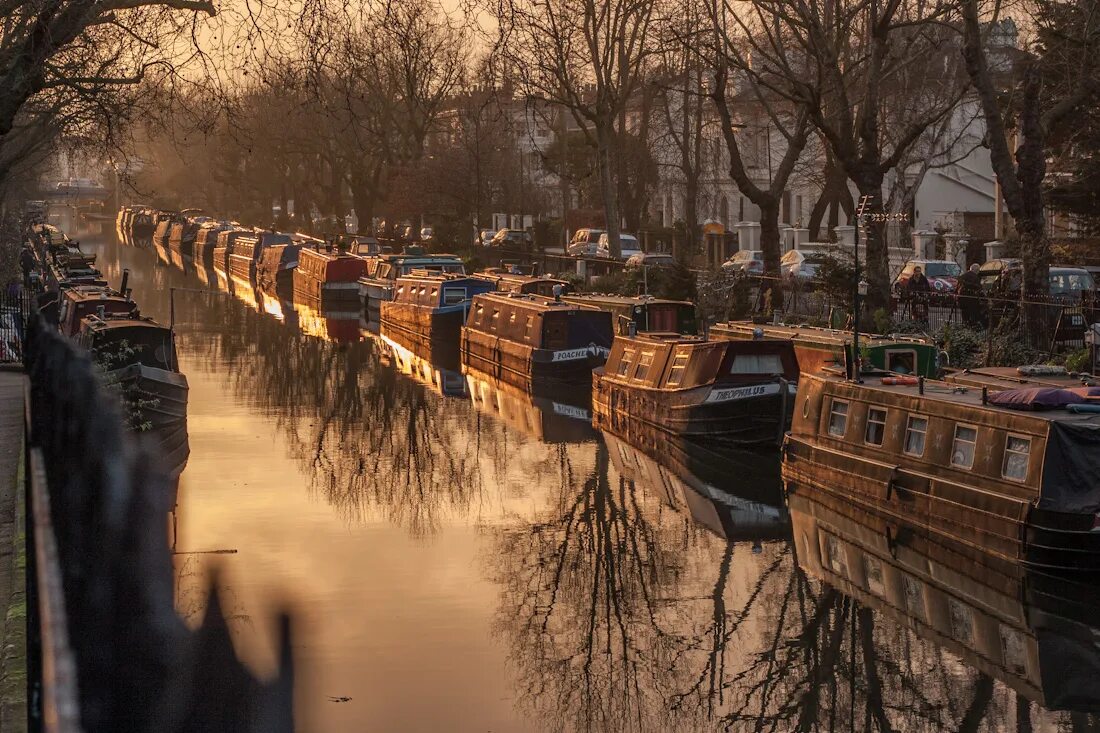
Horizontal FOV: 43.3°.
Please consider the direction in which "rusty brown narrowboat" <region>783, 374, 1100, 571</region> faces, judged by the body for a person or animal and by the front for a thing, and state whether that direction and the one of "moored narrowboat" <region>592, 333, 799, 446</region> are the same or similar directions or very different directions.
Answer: same or similar directions

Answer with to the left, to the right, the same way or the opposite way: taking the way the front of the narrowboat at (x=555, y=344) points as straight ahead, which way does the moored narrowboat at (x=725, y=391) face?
the same way

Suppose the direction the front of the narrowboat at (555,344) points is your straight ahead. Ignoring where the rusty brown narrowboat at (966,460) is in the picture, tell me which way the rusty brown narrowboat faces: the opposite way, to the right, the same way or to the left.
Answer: the same way

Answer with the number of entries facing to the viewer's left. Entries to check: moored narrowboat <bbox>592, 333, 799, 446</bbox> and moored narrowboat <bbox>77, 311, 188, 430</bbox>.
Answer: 0

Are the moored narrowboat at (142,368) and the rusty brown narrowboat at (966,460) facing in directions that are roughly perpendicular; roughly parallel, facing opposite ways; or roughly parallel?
roughly parallel

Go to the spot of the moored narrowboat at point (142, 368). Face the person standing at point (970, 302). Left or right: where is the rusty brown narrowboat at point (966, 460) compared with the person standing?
right

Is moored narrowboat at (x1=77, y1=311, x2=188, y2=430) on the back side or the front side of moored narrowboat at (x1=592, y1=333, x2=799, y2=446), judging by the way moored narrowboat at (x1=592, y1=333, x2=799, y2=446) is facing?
on the back side
